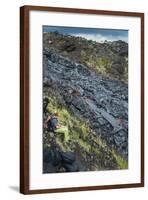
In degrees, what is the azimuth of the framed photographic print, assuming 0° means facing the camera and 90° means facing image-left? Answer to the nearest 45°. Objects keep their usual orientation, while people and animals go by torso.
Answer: approximately 315°
